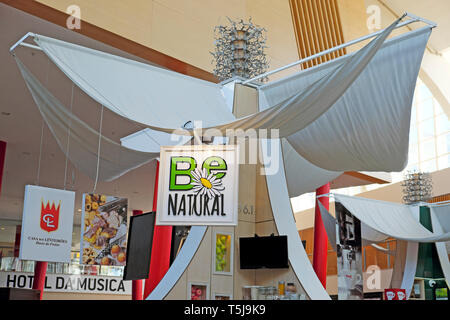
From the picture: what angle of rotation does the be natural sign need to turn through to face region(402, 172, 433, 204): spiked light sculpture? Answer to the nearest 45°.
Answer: approximately 135° to its left

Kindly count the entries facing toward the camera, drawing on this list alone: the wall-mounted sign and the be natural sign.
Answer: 2
